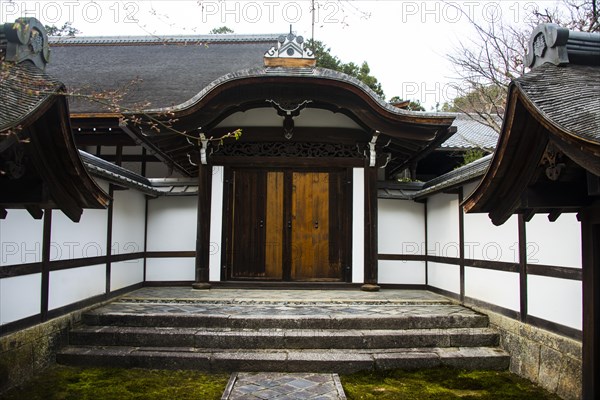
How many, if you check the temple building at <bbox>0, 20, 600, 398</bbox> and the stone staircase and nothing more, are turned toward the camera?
2

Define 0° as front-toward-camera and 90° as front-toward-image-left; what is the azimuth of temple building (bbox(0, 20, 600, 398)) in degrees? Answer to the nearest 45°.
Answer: approximately 0°

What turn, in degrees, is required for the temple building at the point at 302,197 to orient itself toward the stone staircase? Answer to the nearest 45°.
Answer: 0° — it already faces it
